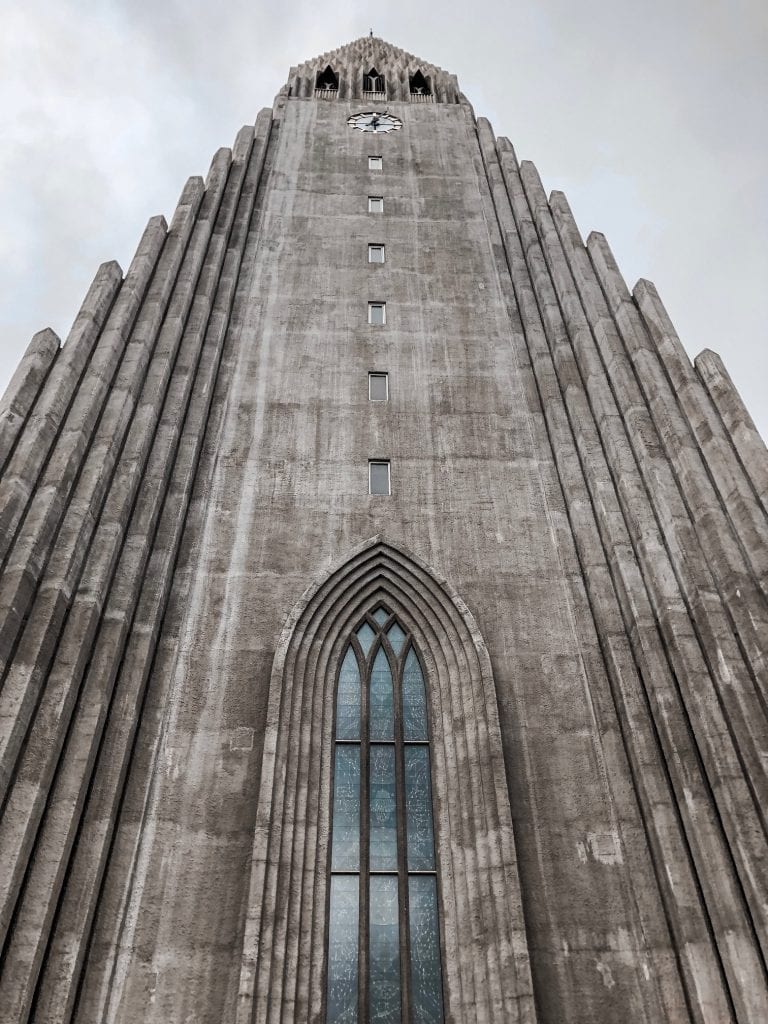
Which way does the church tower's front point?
toward the camera
